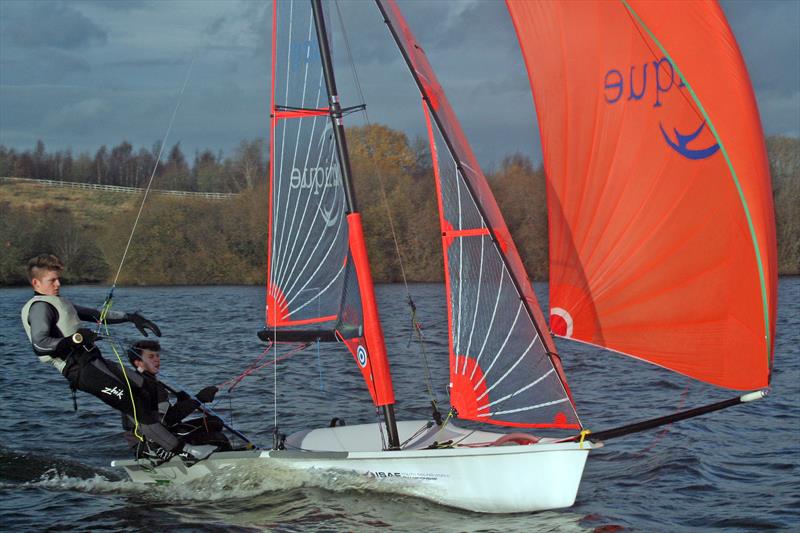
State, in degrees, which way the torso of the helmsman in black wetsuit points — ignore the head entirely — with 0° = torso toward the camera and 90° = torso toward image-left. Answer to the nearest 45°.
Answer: approximately 270°

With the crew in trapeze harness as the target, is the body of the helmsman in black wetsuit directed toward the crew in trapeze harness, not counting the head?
no
